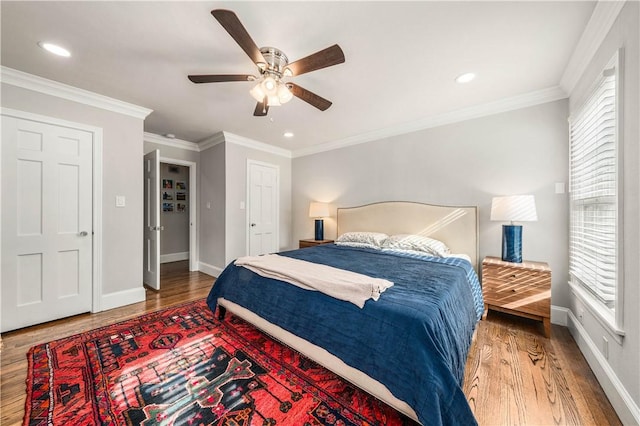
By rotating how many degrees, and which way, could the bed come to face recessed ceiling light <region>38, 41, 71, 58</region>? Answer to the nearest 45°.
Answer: approximately 45° to its right

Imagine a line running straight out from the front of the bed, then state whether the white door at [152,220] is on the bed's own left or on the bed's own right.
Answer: on the bed's own right

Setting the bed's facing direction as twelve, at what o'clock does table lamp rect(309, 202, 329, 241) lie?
The table lamp is roughly at 4 o'clock from the bed.

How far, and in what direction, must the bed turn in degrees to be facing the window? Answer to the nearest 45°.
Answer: approximately 135° to its left

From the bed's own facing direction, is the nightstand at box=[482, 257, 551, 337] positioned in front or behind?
behind

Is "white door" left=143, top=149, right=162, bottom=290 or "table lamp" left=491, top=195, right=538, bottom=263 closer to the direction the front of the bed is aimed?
the white door

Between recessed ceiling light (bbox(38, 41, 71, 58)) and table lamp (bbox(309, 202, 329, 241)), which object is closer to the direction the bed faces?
the recessed ceiling light

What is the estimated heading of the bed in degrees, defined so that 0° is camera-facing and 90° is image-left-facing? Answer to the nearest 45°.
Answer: approximately 45°

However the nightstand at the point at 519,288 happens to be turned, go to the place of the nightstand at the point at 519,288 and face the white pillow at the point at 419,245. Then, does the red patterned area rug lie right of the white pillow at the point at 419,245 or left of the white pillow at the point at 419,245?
left

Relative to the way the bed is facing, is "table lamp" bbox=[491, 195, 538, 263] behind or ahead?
behind

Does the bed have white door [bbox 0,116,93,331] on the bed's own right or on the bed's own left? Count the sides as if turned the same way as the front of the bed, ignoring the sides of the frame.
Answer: on the bed's own right
